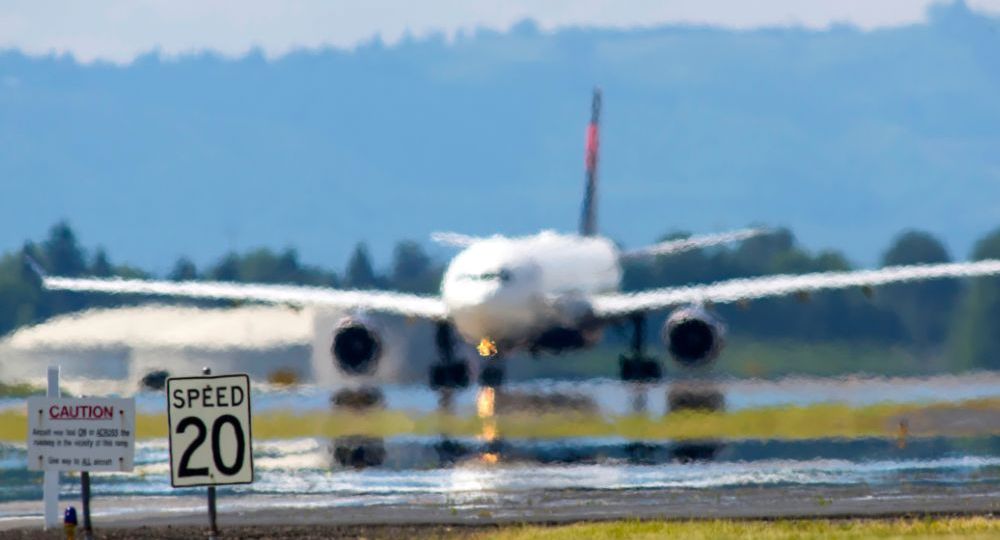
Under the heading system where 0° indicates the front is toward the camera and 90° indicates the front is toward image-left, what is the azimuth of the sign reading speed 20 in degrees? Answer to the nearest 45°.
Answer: approximately 0°

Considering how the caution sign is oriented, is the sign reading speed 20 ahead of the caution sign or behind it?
ahead

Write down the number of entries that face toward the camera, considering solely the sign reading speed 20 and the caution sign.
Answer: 2

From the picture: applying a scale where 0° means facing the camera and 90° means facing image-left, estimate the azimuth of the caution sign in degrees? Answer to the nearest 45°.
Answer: approximately 0°

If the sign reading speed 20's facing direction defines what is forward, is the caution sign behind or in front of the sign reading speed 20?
behind
